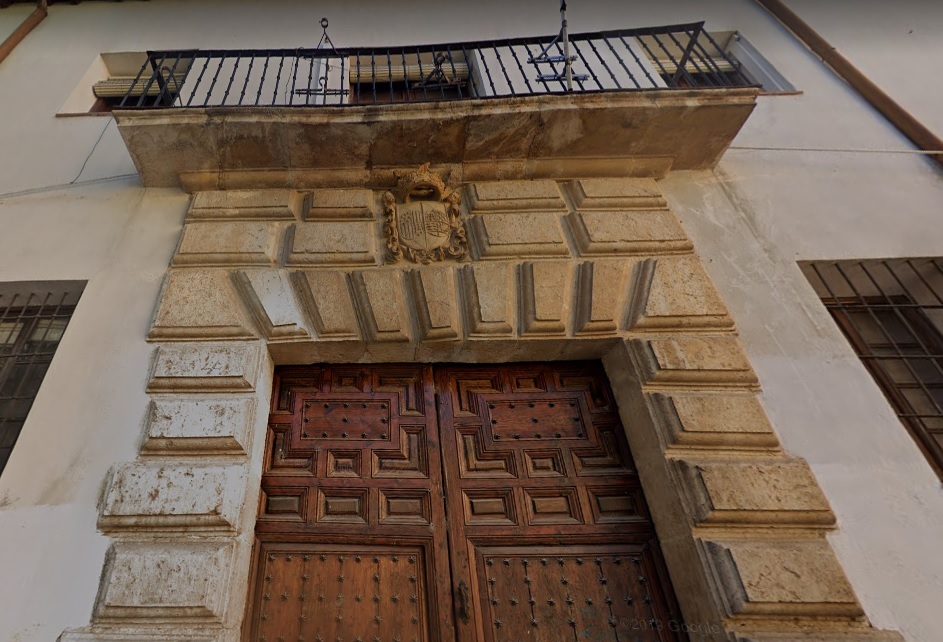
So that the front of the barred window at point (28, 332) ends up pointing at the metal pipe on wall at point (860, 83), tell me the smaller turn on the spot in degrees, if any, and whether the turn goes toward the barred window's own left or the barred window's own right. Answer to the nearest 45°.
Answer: approximately 45° to the barred window's own left

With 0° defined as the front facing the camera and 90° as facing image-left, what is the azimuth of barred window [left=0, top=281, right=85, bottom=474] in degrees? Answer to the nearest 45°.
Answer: approximately 0°

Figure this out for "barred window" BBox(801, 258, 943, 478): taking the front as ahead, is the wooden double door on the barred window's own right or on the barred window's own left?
on the barred window's own right

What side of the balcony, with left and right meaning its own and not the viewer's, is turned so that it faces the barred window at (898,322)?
left

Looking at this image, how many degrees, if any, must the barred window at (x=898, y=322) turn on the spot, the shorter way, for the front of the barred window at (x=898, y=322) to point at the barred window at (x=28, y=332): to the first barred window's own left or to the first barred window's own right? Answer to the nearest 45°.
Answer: approximately 45° to the first barred window's own right

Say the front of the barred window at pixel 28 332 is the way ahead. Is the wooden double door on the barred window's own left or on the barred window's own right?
on the barred window's own left

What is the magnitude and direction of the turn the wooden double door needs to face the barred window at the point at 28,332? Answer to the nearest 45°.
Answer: approximately 90° to its right

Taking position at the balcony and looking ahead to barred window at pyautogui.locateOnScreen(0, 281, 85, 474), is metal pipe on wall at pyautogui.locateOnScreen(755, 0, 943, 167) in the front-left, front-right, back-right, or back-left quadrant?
back-right

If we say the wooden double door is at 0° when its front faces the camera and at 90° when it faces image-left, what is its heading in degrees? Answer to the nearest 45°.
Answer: approximately 0°
